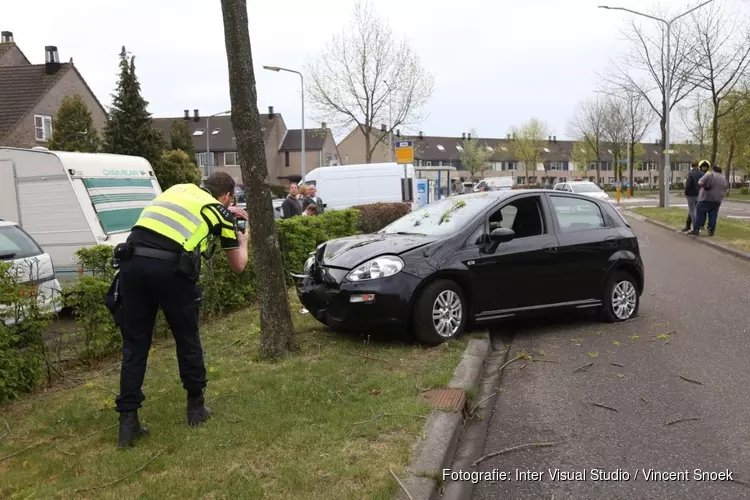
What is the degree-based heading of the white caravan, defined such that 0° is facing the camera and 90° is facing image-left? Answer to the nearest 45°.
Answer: approximately 315°

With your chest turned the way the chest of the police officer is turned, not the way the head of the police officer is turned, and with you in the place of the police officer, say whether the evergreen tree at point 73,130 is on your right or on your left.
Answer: on your left

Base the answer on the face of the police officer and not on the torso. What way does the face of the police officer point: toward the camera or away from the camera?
away from the camera

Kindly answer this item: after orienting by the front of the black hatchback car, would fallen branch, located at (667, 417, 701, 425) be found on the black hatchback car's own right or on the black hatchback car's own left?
on the black hatchback car's own left

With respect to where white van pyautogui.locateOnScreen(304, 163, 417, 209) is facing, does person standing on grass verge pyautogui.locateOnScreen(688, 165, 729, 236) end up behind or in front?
behind

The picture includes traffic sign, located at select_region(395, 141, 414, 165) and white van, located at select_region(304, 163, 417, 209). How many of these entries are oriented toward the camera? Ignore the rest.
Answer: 1

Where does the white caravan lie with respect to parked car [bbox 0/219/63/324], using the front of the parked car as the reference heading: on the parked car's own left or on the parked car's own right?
on the parked car's own left

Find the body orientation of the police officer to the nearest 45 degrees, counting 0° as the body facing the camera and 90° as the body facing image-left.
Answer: approximately 225°

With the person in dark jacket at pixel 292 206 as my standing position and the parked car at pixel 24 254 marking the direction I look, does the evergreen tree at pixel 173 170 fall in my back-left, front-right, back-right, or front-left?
back-right

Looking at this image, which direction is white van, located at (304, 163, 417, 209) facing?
to the viewer's left

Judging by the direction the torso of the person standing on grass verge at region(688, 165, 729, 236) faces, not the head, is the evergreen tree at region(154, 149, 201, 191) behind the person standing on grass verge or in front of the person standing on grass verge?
in front

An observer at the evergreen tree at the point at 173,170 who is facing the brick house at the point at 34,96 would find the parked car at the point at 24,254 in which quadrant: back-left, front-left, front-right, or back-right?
back-left

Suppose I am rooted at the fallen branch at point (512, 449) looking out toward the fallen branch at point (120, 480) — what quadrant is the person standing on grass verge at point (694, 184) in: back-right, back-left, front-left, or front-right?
back-right
